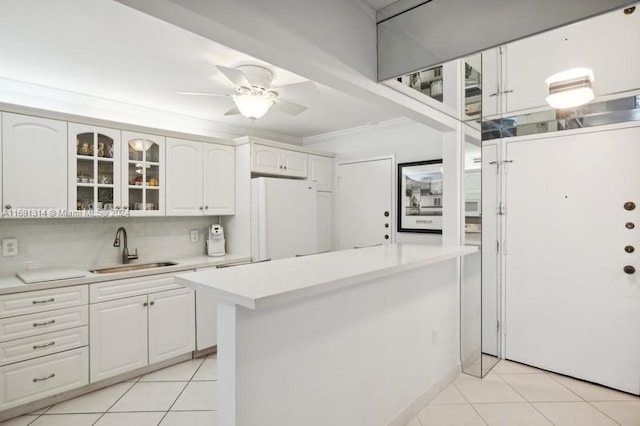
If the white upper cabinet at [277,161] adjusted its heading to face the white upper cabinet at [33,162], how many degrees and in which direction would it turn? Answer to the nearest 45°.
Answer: approximately 90° to its right

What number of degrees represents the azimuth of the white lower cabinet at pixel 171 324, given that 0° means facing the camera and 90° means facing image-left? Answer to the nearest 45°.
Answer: approximately 315°

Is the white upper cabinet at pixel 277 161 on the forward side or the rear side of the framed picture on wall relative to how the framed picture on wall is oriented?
on the forward side

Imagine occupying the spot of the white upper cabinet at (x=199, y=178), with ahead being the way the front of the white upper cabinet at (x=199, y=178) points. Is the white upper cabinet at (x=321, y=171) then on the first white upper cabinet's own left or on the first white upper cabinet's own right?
on the first white upper cabinet's own left

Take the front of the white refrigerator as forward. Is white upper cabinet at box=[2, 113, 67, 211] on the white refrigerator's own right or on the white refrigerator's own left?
on the white refrigerator's own right

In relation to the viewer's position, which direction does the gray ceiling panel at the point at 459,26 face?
facing the viewer and to the left of the viewer

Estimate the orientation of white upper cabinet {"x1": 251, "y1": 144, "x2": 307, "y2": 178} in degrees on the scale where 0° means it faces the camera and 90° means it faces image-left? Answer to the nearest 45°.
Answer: approximately 315°

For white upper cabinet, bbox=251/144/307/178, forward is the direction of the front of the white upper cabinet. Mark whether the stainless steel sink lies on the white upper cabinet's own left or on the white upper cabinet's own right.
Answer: on the white upper cabinet's own right

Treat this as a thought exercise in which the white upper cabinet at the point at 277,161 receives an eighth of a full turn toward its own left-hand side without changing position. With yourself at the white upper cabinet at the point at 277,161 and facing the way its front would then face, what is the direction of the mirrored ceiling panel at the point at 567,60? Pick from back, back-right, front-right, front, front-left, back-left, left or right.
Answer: front-right

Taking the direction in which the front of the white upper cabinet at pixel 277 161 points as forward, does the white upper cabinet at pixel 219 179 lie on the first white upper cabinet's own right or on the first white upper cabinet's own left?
on the first white upper cabinet's own right
